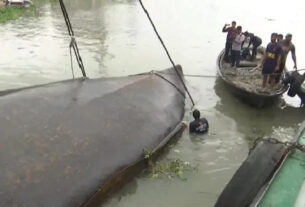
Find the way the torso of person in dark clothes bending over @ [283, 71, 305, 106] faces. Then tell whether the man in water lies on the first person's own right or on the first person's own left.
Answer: on the first person's own left

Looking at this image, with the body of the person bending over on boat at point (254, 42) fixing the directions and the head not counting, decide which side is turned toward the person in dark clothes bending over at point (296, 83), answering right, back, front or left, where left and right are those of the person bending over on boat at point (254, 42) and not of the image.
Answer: left

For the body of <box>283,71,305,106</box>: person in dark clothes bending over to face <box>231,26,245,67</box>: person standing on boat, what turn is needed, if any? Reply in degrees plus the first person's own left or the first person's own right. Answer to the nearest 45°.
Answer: approximately 45° to the first person's own right
